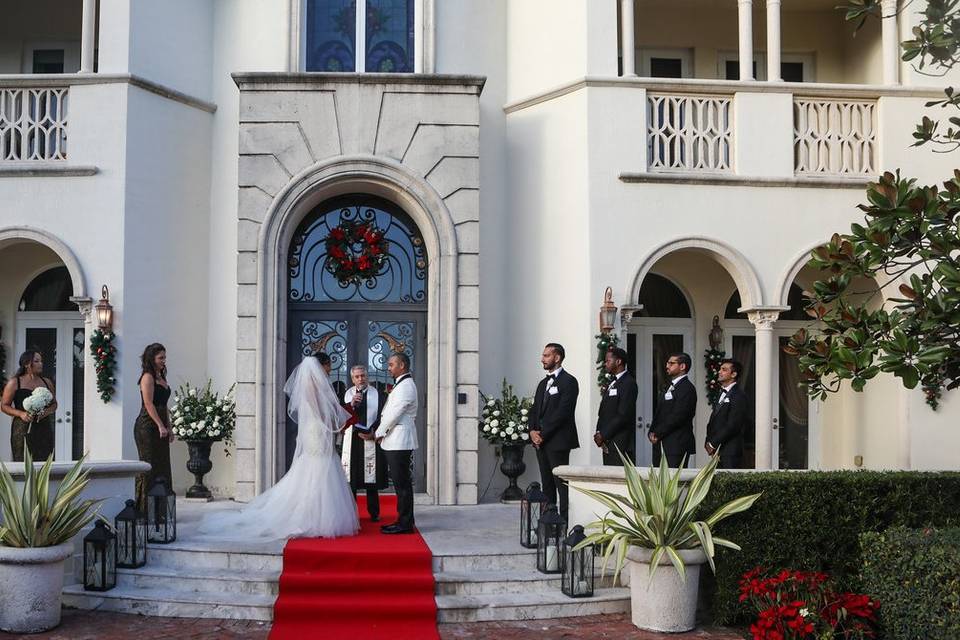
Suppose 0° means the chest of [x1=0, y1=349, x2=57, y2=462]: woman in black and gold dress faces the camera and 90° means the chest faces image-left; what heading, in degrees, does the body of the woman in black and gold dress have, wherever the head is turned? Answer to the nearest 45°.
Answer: approximately 315°

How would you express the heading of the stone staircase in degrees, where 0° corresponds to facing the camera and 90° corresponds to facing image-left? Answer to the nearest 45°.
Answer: approximately 0°

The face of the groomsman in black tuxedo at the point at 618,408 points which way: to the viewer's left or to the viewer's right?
to the viewer's left

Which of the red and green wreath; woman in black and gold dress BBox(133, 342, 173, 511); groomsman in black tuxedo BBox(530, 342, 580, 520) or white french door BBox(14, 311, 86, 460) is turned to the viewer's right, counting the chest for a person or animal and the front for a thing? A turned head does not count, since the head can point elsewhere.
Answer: the woman in black and gold dress

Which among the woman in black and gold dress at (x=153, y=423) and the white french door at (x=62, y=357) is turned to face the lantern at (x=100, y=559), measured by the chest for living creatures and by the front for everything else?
the white french door

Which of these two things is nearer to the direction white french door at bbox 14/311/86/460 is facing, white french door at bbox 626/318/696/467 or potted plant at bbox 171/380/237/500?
the potted plant

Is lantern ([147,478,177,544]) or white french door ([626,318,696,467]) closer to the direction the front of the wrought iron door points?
the lantern

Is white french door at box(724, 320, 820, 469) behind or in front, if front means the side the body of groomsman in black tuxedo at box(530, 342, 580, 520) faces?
behind

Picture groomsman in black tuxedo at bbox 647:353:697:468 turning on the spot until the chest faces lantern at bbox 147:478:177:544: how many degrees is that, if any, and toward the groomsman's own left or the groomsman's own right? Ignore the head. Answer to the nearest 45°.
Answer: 0° — they already face it

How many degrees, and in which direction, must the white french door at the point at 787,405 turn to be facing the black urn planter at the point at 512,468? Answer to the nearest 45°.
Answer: approximately 45° to its right

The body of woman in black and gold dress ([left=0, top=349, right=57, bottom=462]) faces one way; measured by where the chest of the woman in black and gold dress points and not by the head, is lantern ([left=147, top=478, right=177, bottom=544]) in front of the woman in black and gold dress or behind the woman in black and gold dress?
in front

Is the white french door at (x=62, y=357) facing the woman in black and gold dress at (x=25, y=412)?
yes

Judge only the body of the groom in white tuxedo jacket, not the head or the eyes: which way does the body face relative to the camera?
to the viewer's left

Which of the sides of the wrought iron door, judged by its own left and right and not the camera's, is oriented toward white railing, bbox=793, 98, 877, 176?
left

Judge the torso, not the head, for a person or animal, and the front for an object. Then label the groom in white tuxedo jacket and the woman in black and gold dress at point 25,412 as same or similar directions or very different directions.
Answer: very different directions
